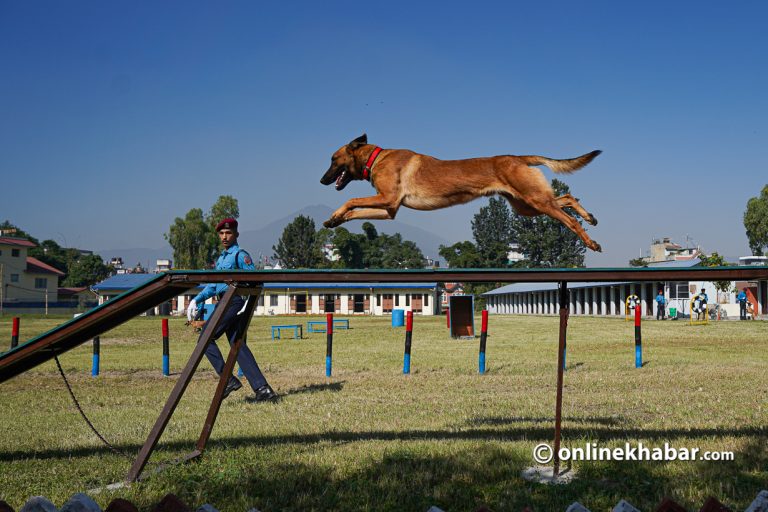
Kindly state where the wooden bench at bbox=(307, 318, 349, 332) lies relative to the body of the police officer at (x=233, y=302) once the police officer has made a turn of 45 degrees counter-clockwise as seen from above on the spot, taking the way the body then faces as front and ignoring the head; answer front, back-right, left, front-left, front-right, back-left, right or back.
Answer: back

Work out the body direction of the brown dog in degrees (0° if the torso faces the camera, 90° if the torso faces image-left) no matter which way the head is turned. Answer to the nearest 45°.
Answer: approximately 90°

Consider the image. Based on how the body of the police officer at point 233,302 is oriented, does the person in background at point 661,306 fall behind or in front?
behind

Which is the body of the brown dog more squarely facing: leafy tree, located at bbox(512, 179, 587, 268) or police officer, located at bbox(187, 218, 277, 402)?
the police officer

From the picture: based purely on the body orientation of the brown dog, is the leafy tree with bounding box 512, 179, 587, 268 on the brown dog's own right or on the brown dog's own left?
on the brown dog's own right

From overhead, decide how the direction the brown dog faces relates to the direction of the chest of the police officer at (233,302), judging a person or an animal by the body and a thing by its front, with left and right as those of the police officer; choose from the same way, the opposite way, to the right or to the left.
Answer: to the right

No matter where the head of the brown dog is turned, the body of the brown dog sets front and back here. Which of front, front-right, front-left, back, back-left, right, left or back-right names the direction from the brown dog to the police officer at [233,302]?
front-right

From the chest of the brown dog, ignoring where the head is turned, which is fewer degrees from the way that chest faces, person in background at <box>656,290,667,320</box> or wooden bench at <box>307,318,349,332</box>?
the wooden bench

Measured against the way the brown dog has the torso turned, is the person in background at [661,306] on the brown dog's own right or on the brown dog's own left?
on the brown dog's own right

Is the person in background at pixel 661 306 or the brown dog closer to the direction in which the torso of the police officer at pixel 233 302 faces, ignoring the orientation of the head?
the brown dog

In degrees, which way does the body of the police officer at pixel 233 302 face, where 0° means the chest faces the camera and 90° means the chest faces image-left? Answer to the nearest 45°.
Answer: approximately 45°
